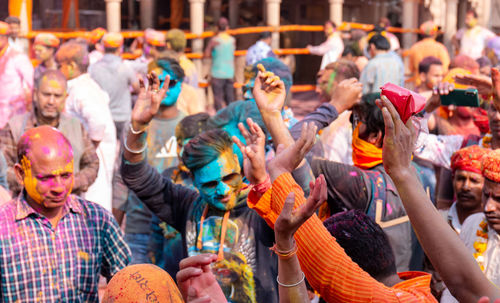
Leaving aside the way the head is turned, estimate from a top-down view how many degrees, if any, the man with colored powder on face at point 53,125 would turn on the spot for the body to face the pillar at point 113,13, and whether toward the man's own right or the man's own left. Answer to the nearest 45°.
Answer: approximately 180°

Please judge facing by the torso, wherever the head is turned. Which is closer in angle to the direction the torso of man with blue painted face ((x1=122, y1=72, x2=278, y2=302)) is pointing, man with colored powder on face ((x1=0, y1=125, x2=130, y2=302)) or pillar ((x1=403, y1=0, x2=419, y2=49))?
the man with colored powder on face

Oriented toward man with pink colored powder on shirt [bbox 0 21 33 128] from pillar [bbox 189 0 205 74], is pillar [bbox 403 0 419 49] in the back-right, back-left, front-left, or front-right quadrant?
back-left

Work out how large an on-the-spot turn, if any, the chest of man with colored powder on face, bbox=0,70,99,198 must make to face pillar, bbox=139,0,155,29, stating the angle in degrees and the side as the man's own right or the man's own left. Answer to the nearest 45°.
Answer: approximately 180°

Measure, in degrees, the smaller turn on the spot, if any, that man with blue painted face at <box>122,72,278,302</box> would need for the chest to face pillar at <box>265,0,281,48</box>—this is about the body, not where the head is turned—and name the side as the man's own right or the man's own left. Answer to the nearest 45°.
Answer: approximately 180°

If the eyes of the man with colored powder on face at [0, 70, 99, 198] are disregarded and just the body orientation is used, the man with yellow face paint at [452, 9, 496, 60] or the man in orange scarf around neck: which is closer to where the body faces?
the man in orange scarf around neck

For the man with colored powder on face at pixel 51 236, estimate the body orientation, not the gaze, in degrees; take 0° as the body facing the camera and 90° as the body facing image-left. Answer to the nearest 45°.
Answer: approximately 0°

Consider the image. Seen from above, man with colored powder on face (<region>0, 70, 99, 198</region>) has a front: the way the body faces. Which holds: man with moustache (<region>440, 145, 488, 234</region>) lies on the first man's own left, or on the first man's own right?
on the first man's own left

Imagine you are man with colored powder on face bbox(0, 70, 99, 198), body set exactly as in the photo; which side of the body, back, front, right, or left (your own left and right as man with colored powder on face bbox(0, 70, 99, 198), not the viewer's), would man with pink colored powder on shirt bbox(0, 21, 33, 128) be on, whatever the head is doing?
back
